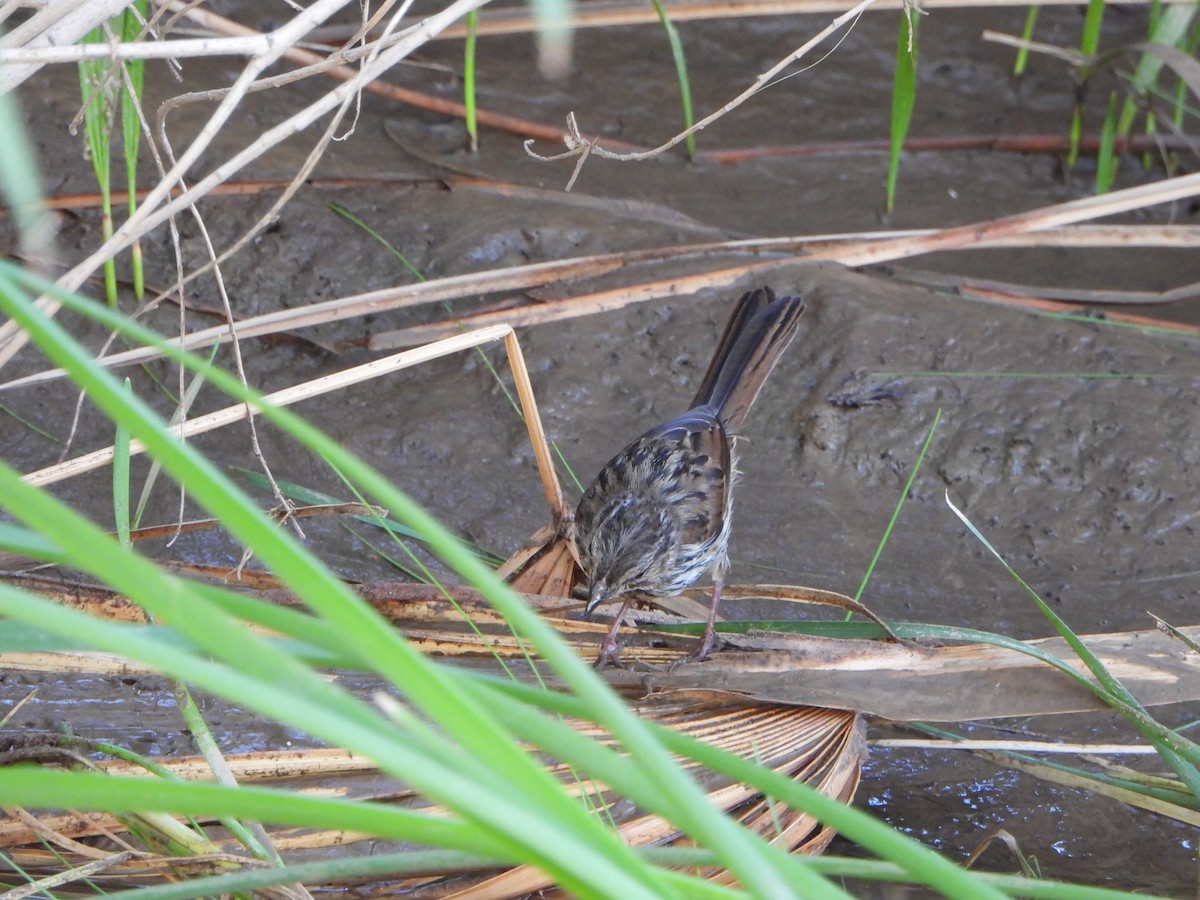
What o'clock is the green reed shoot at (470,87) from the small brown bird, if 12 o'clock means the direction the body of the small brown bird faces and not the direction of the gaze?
The green reed shoot is roughly at 4 o'clock from the small brown bird.

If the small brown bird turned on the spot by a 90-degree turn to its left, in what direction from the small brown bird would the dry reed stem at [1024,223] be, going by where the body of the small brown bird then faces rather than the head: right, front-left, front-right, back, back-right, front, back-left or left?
left

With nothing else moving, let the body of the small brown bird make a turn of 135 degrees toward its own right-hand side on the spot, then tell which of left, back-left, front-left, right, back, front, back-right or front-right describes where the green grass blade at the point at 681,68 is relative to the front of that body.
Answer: front

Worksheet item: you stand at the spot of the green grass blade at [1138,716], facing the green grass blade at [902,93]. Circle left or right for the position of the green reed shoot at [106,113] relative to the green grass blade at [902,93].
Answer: left

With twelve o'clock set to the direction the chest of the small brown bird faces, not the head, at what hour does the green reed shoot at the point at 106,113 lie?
The green reed shoot is roughly at 2 o'clock from the small brown bird.

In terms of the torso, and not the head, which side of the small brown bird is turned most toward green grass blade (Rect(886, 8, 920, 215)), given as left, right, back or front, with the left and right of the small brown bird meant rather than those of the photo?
back

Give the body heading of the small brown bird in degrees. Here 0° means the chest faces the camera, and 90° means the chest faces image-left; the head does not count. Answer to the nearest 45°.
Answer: approximately 45°
